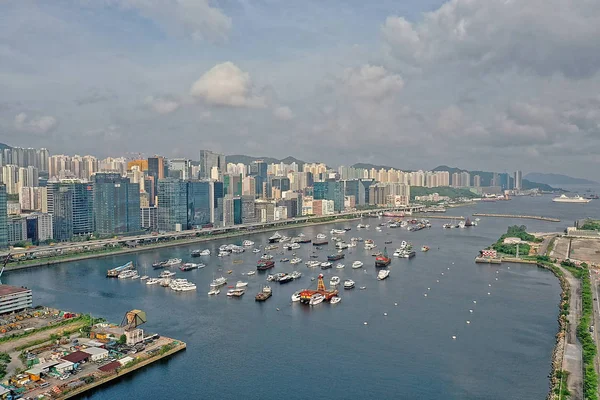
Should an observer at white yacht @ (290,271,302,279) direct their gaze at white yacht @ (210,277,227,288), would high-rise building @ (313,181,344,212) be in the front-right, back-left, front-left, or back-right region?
back-right

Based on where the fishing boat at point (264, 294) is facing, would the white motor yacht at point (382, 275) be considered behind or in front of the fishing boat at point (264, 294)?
behind

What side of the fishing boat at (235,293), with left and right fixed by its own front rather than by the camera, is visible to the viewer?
right

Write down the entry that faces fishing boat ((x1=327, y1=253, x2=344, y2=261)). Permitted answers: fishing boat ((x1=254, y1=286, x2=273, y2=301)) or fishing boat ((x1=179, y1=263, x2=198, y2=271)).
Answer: fishing boat ((x1=179, y1=263, x2=198, y2=271))
